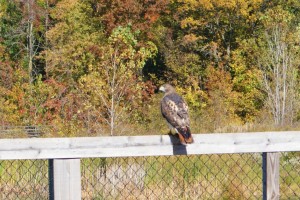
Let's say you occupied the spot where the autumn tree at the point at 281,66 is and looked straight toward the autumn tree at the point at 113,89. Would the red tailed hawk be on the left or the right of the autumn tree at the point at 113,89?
left

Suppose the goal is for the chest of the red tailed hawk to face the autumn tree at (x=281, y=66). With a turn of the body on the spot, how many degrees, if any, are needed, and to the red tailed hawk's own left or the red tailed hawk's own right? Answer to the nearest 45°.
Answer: approximately 45° to the red tailed hawk's own right

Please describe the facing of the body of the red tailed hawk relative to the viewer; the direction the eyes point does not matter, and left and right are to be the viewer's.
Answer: facing away from the viewer and to the left of the viewer
